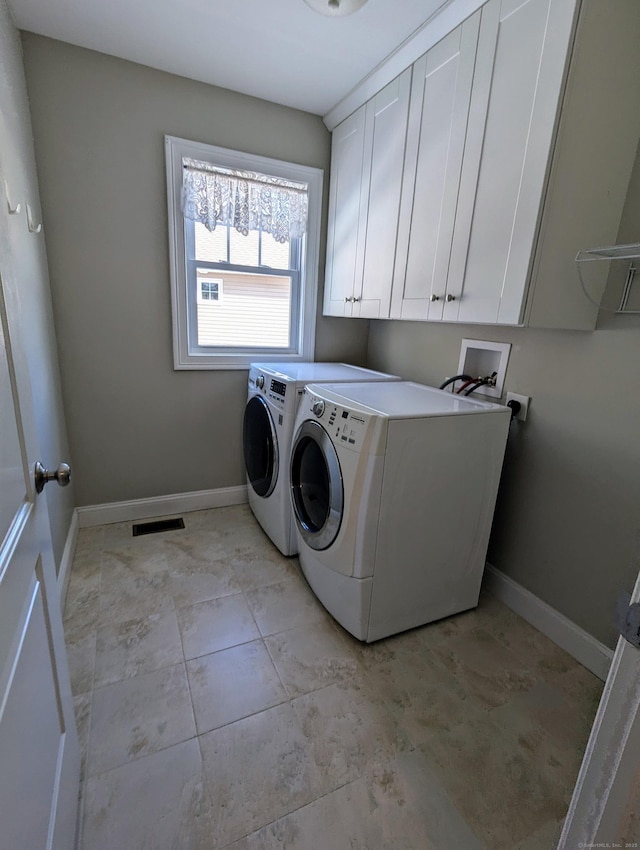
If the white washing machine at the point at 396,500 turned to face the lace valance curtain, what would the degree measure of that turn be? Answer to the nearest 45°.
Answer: approximately 90° to its right

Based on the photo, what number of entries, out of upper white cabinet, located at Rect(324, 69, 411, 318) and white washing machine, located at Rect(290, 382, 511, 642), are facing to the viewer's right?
0

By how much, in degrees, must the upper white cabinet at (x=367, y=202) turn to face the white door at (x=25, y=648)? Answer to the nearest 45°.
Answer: approximately 45° to its left

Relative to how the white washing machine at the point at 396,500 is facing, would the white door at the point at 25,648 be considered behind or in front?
in front

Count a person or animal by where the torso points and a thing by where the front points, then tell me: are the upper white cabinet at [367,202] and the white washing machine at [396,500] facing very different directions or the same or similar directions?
same or similar directions

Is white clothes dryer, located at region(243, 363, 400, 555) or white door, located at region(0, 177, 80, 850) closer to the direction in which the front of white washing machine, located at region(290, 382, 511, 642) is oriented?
the white door

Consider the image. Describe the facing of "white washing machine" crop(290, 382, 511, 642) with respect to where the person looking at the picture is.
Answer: facing the viewer and to the left of the viewer
